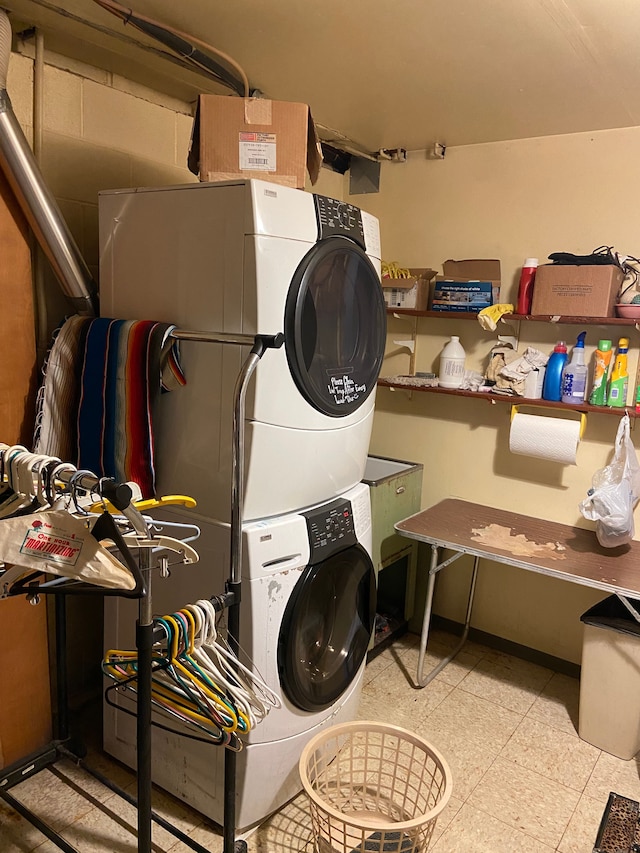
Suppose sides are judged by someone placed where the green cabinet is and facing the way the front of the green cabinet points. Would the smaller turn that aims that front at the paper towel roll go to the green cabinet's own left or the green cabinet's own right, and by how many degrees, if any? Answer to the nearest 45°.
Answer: approximately 45° to the green cabinet's own left

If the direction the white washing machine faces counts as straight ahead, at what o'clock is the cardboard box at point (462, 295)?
The cardboard box is roughly at 9 o'clock from the white washing machine.

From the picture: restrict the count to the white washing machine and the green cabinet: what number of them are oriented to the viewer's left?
0

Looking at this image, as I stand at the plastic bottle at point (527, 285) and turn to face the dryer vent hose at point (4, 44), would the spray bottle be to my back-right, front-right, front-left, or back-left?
back-left

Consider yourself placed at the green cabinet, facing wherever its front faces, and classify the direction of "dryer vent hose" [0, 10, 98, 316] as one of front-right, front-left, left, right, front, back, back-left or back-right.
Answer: right

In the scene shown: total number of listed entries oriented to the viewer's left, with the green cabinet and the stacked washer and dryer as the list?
0

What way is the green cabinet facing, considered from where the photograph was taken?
facing the viewer and to the right of the viewer

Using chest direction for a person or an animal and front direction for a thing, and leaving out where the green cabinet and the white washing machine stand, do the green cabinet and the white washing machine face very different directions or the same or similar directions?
same or similar directions

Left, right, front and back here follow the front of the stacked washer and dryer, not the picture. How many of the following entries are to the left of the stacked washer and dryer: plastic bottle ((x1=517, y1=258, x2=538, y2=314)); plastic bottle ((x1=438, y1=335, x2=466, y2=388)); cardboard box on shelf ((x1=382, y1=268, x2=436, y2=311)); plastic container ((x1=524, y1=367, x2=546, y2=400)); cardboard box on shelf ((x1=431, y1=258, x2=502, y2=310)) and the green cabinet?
6

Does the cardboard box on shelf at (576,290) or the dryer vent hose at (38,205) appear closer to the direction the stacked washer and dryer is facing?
the cardboard box on shelf
